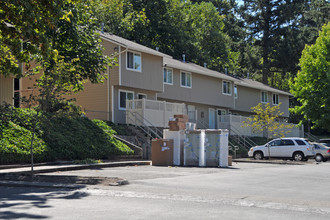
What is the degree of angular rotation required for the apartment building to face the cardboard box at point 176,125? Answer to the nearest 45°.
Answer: approximately 45° to its right

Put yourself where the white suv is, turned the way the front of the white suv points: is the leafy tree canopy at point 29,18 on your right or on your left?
on your left

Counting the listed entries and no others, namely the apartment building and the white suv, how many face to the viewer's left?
1

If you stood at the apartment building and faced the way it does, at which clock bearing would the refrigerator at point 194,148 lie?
The refrigerator is roughly at 1 o'clock from the apartment building.

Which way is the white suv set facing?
to the viewer's left

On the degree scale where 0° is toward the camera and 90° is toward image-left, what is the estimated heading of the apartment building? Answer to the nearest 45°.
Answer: approximately 315°
